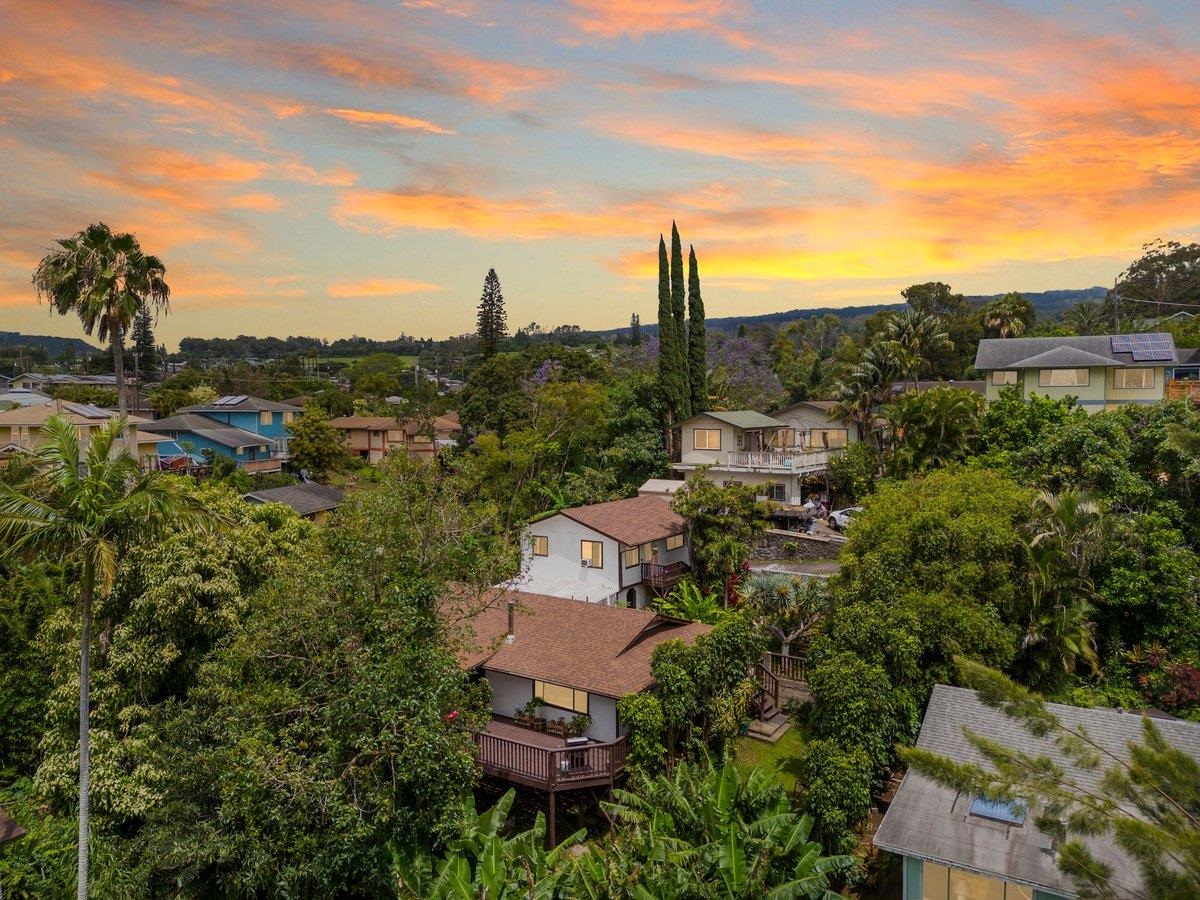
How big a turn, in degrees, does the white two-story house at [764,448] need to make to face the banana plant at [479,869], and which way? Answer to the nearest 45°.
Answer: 0° — it already faces it

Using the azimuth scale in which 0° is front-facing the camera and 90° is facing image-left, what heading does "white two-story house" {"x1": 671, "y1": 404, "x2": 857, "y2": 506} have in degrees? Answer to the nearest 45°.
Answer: approximately 0°

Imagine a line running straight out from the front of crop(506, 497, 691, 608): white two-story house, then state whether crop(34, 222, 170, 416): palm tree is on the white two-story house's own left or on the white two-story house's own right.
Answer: on the white two-story house's own right

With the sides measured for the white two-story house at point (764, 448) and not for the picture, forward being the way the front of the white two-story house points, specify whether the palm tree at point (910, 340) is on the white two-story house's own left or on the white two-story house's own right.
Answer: on the white two-story house's own left

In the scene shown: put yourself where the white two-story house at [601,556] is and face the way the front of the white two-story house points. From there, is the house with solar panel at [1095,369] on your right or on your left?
on your left

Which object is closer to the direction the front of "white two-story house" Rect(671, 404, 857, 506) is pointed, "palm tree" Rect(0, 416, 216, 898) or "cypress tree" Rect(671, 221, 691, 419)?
the palm tree

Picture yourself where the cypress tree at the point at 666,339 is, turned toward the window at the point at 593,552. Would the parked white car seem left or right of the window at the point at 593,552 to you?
left

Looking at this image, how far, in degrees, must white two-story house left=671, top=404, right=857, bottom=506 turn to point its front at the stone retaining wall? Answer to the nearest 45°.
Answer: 0° — it already faces it

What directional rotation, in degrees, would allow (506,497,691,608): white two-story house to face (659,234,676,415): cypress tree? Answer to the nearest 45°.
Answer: approximately 135° to its left

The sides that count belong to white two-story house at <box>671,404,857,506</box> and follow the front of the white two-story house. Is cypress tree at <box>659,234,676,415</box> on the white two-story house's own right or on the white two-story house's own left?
on the white two-story house's own right

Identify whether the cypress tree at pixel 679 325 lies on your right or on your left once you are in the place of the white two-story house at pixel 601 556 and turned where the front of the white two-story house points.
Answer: on your left

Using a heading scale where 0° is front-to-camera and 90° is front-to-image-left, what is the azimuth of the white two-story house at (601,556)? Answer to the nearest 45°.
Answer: approximately 315°

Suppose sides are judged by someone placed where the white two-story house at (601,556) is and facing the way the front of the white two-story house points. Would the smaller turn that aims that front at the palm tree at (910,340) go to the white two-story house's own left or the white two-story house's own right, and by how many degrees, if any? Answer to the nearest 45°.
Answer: approximately 90° to the white two-story house's own left

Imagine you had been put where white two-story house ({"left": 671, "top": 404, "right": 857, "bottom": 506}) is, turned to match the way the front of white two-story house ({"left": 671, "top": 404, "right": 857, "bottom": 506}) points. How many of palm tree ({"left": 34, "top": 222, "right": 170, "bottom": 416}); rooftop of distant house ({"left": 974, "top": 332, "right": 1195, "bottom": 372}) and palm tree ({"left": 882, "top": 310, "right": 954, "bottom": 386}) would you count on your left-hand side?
2
